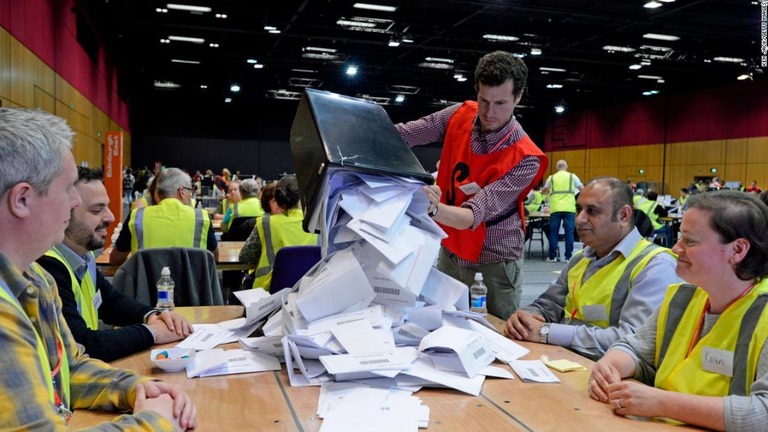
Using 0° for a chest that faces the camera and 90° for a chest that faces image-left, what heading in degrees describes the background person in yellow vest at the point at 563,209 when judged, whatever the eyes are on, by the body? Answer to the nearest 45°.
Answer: approximately 180°

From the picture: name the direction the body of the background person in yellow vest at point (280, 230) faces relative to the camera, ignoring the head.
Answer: away from the camera

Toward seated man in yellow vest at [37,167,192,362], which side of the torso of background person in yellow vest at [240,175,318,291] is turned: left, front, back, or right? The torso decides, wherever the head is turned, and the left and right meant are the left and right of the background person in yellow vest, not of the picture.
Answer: back

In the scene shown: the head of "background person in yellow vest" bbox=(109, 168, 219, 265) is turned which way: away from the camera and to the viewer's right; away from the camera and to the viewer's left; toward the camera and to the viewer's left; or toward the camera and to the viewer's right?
away from the camera and to the viewer's right

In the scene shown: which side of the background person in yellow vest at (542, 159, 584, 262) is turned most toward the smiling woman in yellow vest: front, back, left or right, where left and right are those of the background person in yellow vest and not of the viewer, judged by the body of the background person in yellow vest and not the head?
back

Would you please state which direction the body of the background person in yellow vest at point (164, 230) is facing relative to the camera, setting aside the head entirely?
away from the camera

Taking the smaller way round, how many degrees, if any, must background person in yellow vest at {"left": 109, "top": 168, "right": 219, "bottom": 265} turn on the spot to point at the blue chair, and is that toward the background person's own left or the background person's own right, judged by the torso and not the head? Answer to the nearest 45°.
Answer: approximately 135° to the background person's own right

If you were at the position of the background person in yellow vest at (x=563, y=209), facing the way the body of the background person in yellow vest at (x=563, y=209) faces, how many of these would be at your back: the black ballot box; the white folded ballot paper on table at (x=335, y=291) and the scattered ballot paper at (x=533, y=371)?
3

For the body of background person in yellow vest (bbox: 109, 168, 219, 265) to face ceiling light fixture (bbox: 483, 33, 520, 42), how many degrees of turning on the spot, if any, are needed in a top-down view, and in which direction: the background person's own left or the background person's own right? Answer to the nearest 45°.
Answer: approximately 45° to the background person's own right
